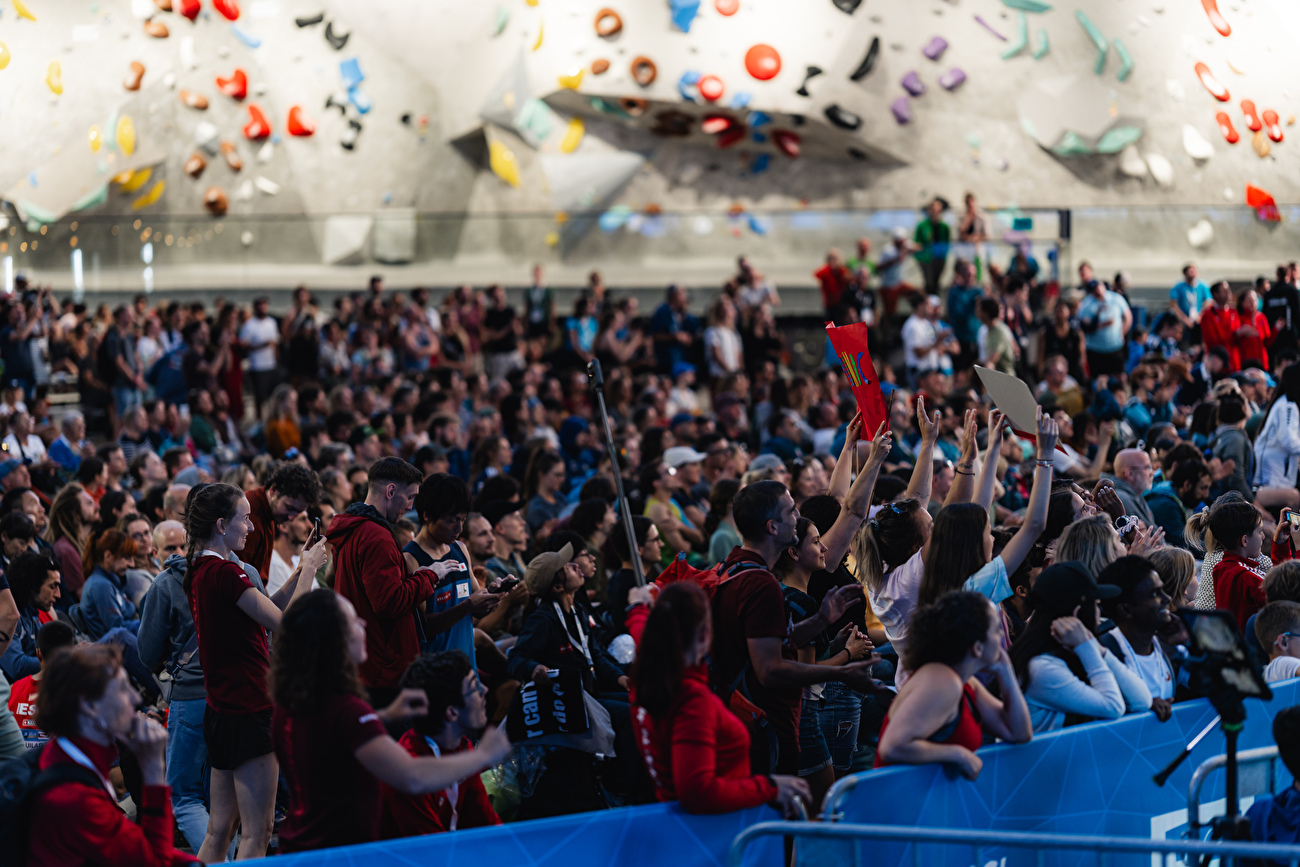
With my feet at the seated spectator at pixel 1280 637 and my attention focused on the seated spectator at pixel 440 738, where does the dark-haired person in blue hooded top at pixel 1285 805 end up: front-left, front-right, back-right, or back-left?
front-left

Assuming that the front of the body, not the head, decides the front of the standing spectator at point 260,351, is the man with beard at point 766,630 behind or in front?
in front

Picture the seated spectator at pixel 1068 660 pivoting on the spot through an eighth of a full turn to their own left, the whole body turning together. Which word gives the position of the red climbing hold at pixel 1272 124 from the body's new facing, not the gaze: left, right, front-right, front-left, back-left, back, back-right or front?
front-left

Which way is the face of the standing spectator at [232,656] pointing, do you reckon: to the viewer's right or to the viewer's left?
to the viewer's right

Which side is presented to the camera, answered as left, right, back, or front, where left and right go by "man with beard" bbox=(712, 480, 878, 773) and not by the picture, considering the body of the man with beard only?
right

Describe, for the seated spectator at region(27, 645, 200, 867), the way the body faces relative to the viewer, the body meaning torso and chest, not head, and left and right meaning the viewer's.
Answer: facing to the right of the viewer

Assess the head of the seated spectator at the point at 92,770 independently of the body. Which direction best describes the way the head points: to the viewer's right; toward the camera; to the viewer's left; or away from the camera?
to the viewer's right

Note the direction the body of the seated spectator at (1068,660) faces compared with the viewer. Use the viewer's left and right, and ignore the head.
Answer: facing to the right of the viewer

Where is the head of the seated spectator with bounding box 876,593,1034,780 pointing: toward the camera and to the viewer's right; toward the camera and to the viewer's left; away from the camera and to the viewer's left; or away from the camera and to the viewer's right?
away from the camera and to the viewer's right
